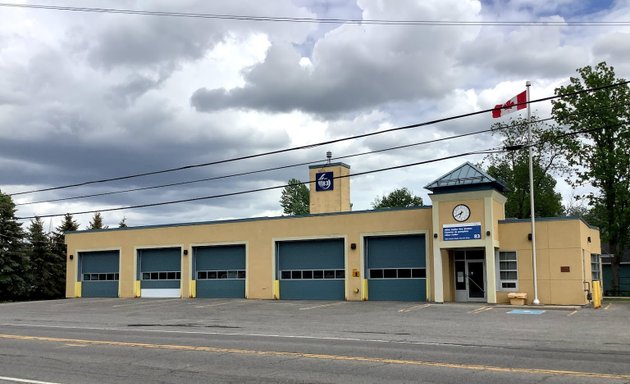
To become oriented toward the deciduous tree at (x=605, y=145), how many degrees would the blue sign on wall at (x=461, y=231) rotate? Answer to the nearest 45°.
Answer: approximately 135° to its left

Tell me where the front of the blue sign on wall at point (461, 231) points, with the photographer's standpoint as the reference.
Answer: facing the viewer
